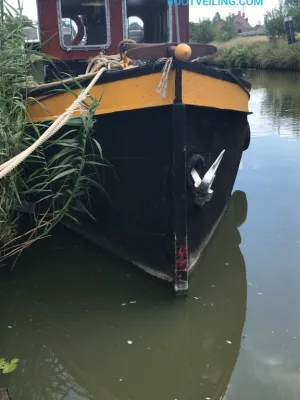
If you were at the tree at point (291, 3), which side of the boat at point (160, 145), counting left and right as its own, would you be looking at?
back

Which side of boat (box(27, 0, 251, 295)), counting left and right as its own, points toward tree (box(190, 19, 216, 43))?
back

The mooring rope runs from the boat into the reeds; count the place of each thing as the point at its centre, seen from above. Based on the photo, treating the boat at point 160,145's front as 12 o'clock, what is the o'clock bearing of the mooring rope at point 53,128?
The mooring rope is roughly at 2 o'clock from the boat.

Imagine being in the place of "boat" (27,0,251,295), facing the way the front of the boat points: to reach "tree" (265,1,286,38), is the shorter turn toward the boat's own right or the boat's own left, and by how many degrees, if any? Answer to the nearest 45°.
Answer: approximately 180°

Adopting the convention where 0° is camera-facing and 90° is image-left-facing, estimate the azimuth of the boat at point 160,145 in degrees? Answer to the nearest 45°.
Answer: approximately 0°
